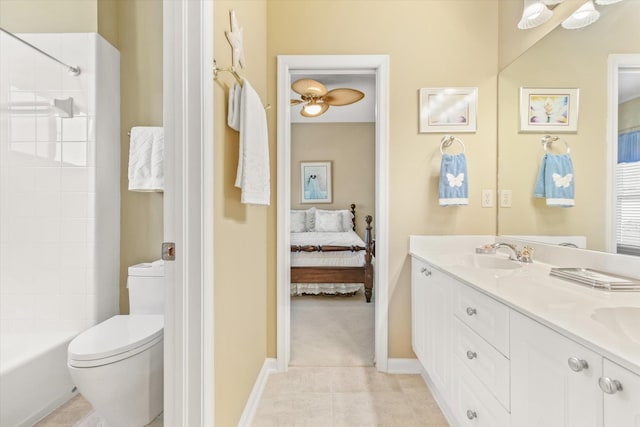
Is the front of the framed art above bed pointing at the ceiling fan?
yes

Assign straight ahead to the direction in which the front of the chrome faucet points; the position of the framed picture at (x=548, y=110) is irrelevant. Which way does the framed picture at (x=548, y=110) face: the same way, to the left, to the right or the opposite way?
to the left

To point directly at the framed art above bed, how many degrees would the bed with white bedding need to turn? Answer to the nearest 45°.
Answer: approximately 180°

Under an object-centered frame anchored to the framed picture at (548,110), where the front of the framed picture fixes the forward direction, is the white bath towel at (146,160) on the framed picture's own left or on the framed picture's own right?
on the framed picture's own right

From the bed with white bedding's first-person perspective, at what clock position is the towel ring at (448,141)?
The towel ring is roughly at 11 o'clock from the bed with white bedding.

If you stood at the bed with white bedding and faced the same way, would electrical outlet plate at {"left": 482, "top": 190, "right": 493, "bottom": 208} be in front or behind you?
in front
